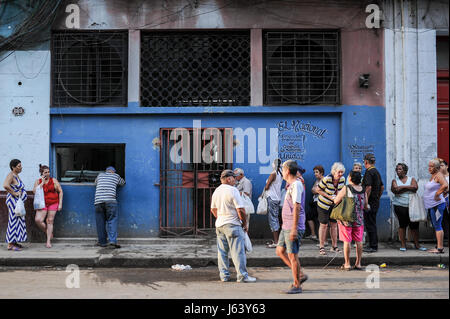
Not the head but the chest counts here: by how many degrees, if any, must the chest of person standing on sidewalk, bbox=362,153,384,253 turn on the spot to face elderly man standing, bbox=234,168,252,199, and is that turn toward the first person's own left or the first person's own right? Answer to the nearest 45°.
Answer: approximately 45° to the first person's own left

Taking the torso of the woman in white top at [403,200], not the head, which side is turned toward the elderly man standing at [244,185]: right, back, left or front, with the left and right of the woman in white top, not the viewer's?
right

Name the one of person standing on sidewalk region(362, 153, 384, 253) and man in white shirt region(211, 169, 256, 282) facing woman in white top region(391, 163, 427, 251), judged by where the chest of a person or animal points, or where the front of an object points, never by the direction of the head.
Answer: the man in white shirt

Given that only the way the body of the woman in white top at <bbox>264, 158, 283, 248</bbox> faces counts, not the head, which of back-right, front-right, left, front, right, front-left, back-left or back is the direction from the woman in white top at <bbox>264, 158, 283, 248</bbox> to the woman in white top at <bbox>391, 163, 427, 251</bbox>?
back

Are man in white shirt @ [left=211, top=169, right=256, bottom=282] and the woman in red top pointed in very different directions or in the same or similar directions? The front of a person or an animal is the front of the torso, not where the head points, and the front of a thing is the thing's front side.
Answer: very different directions

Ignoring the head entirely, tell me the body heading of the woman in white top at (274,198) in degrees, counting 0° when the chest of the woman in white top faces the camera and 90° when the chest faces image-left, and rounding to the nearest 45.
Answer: approximately 90°

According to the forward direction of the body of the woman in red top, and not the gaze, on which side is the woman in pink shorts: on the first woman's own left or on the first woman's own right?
on the first woman's own left

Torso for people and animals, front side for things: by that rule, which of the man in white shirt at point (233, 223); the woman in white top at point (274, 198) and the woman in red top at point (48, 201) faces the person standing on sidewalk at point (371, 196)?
the man in white shirt

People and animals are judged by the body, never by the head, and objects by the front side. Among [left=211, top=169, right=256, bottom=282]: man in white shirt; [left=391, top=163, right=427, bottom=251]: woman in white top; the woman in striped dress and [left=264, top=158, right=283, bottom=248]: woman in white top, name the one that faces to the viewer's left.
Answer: [left=264, top=158, right=283, bottom=248]: woman in white top

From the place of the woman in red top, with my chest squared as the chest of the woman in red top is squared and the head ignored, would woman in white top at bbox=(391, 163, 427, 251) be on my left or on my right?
on my left

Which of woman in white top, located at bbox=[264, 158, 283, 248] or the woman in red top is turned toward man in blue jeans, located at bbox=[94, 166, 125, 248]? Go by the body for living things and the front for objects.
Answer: the woman in white top
